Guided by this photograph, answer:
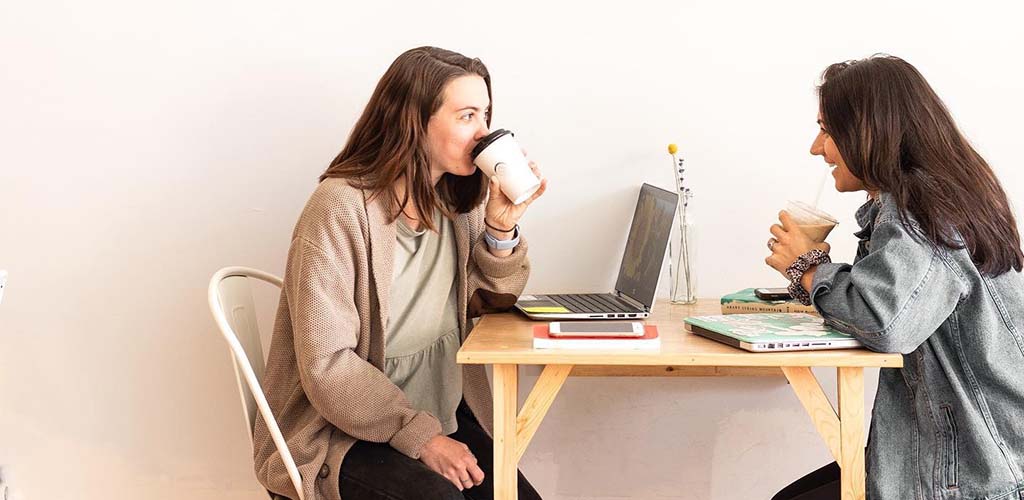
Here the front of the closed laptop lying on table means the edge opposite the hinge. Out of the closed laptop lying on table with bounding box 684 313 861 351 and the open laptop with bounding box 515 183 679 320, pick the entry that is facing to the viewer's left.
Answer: the open laptop with bounding box 515 183 679 320

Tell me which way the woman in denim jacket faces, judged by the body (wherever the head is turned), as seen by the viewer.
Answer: to the viewer's left

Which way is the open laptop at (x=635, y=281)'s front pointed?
to the viewer's left

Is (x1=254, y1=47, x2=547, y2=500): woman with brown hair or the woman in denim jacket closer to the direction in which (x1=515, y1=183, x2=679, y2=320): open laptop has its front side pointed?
the woman with brown hair

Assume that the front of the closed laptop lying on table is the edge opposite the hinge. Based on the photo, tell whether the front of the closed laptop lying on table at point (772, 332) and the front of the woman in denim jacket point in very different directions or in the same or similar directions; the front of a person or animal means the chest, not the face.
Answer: very different directions

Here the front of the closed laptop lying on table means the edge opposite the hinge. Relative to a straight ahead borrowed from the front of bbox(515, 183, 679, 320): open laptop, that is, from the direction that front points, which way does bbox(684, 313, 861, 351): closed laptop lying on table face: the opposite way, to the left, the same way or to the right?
the opposite way

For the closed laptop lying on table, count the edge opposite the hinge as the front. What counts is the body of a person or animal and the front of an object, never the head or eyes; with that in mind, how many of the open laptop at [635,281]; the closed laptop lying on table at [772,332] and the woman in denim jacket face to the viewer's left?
2

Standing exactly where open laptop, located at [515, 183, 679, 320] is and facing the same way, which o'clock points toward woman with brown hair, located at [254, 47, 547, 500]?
The woman with brown hair is roughly at 11 o'clock from the open laptop.

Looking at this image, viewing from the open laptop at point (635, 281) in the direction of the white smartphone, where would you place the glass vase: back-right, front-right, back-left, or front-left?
back-left

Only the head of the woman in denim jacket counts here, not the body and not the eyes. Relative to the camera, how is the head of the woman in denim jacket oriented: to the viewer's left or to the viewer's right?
to the viewer's left

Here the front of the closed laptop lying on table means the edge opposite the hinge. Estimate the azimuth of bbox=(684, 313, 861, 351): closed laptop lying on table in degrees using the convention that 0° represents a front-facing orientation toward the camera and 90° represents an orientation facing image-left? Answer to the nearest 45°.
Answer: approximately 270°
